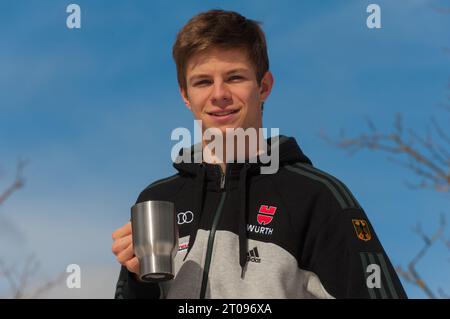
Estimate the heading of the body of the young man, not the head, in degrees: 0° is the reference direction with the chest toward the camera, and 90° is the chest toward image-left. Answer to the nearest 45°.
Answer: approximately 45°

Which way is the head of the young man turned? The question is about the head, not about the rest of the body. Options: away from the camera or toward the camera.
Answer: toward the camera
